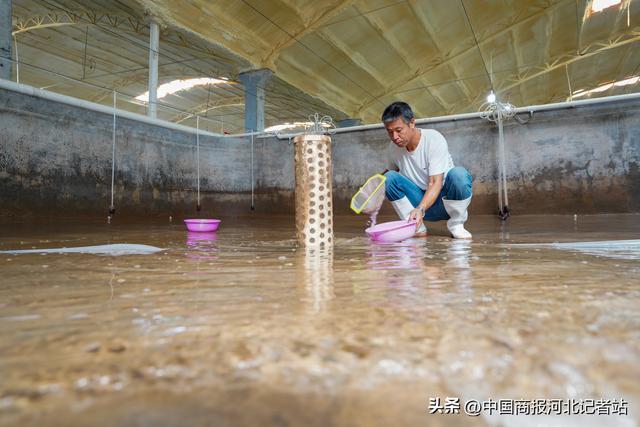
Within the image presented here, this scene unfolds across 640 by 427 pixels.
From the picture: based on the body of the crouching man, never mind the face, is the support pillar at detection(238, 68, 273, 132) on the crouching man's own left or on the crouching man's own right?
on the crouching man's own right

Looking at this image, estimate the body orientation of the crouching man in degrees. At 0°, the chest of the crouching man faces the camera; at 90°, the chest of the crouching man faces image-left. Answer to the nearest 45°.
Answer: approximately 45°

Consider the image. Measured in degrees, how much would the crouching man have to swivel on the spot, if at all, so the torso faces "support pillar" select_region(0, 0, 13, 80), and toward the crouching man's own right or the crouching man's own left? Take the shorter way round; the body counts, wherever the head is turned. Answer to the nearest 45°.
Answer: approximately 45° to the crouching man's own right

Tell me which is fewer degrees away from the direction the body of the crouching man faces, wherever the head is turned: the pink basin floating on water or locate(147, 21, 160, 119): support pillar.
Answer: the pink basin floating on water

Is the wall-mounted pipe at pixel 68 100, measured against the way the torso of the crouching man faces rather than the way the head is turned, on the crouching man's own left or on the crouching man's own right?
on the crouching man's own right

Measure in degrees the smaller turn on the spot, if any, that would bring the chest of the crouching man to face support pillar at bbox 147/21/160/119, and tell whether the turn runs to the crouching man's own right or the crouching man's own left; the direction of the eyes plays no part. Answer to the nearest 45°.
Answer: approximately 90° to the crouching man's own right

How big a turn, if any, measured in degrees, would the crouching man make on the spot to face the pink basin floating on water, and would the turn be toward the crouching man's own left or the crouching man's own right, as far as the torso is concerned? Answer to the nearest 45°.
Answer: approximately 45° to the crouching man's own right
